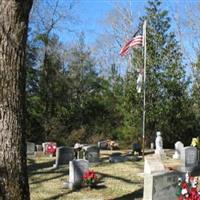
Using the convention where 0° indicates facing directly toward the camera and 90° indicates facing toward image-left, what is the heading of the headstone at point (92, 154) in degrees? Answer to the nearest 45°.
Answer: approximately 315°

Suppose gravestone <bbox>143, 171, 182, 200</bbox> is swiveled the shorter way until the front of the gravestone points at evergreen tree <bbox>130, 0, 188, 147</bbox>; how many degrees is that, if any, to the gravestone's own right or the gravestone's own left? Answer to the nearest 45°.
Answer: approximately 135° to the gravestone's own left

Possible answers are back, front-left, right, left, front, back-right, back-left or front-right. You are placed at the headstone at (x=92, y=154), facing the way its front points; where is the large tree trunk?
front-right

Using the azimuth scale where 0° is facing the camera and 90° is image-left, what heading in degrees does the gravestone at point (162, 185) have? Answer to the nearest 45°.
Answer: approximately 315°

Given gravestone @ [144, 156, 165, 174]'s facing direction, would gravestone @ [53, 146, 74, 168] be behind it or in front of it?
behind

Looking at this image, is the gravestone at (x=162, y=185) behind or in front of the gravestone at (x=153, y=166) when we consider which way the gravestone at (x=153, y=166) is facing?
in front
